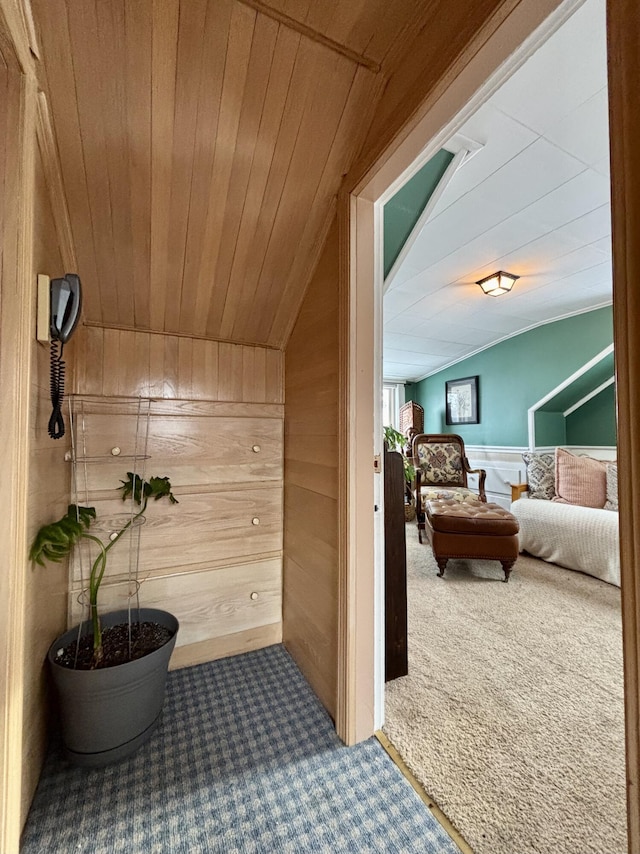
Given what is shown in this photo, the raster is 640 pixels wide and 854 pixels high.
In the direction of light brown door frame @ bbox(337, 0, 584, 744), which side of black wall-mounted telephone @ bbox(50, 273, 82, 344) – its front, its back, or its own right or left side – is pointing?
front

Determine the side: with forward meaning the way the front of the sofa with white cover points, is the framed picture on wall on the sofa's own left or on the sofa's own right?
on the sofa's own right

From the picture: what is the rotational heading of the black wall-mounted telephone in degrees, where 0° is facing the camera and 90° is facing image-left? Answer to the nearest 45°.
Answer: approximately 270°

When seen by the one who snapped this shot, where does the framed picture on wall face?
facing the viewer and to the left of the viewer

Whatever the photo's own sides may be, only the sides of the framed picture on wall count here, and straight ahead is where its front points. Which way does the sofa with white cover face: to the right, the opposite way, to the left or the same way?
the same way

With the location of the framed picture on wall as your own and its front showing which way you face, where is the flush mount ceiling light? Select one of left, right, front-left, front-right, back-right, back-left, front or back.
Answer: front-left

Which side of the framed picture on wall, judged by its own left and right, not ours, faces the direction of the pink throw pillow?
left

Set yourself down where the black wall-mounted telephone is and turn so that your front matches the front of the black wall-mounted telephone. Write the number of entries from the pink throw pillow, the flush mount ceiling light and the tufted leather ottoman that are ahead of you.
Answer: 3

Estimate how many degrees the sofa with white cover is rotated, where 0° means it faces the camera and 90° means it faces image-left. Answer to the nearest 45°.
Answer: approximately 45°

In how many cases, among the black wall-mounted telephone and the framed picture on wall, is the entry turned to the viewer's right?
1

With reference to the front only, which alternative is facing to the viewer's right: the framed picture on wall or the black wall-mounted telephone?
the black wall-mounted telephone

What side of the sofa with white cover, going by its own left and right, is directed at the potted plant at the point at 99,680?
front

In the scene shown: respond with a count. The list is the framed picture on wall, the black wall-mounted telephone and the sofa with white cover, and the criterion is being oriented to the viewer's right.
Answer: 1
